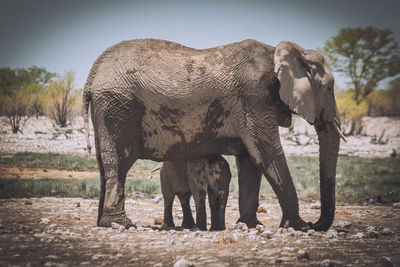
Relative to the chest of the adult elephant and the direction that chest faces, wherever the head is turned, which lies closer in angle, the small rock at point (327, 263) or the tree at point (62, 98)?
the small rock

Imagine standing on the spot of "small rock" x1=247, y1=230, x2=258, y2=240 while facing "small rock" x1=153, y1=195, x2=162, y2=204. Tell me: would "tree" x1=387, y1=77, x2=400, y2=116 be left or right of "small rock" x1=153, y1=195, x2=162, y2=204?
right

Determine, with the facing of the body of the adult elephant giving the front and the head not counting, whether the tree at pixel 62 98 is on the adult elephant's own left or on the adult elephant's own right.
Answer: on the adult elephant's own left

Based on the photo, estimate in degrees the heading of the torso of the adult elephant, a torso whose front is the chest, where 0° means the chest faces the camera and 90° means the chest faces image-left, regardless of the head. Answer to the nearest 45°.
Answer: approximately 270°

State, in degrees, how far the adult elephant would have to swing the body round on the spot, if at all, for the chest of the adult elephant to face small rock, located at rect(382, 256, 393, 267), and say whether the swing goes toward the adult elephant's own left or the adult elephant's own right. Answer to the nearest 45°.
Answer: approximately 45° to the adult elephant's own right

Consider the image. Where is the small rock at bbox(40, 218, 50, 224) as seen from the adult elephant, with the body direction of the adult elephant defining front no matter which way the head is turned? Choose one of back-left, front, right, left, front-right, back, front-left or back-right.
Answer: back

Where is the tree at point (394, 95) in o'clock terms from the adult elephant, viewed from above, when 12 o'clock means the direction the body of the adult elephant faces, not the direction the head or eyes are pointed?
The tree is roughly at 10 o'clock from the adult elephant.

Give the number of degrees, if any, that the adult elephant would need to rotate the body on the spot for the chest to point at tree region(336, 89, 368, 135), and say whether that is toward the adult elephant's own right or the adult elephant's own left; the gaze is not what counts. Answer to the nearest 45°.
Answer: approximately 90° to the adult elephant's own left

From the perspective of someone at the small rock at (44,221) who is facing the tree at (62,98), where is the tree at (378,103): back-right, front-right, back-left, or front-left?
front-right
